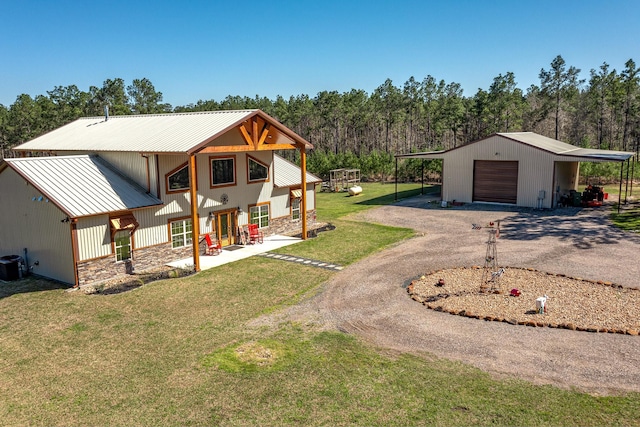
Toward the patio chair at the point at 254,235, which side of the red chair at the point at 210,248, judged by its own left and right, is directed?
left
